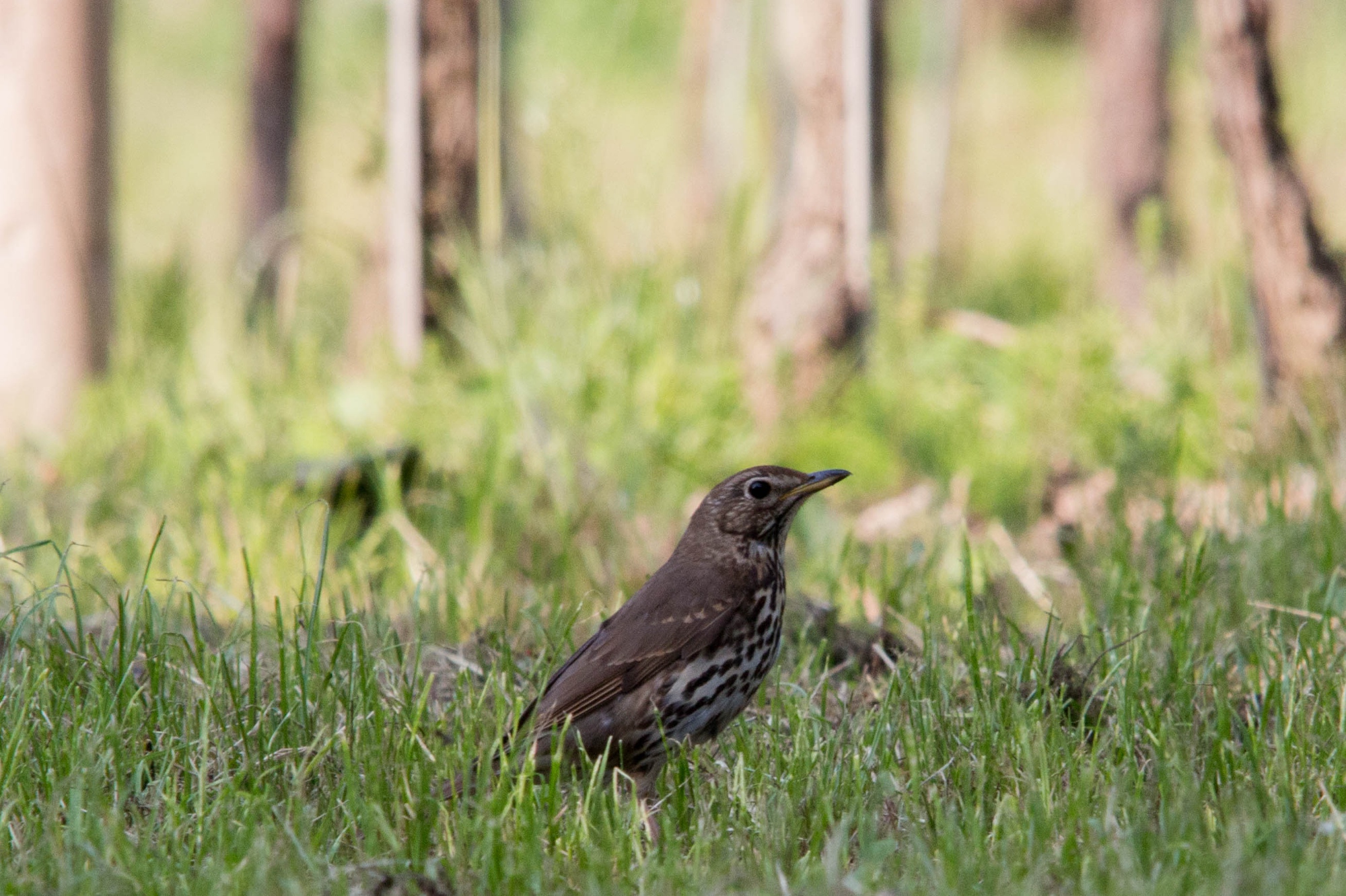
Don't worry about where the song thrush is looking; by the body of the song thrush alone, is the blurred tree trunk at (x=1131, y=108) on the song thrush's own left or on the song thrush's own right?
on the song thrush's own left

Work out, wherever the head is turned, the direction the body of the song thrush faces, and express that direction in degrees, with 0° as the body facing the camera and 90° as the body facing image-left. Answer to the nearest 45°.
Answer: approximately 270°

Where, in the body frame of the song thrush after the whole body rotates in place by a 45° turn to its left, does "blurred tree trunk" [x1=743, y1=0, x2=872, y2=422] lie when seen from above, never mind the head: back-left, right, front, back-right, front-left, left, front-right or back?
front-left

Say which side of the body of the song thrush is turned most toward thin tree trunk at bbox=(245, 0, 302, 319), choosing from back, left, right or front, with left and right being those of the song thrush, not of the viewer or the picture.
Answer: left

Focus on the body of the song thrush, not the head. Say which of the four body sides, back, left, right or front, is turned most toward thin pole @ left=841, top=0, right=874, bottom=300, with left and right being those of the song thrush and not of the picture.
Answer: left

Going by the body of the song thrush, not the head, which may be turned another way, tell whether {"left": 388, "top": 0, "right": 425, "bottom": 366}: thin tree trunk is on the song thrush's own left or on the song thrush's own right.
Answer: on the song thrush's own left

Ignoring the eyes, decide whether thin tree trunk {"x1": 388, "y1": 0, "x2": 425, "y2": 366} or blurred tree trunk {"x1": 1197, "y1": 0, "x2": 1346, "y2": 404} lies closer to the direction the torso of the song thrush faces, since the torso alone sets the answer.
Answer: the blurred tree trunk
